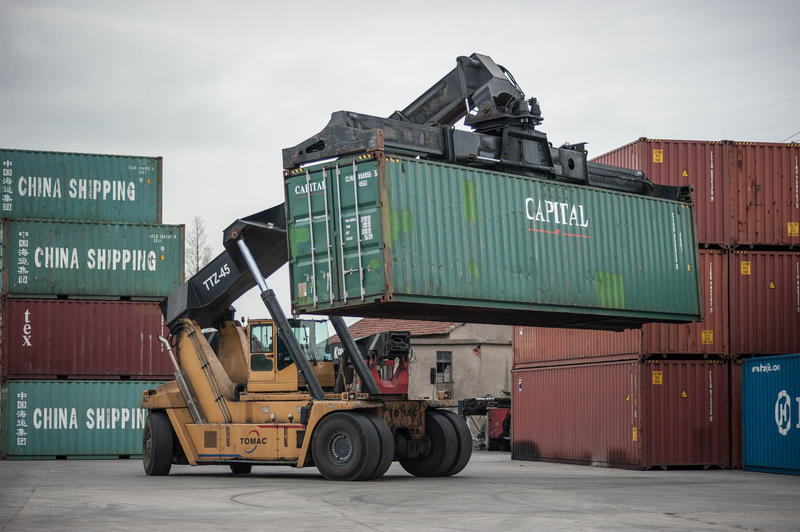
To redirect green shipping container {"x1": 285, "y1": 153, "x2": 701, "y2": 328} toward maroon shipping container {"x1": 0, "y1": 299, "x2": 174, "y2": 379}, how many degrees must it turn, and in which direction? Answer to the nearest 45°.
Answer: approximately 90° to its right

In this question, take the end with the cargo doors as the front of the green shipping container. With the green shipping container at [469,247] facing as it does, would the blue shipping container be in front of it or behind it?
behind

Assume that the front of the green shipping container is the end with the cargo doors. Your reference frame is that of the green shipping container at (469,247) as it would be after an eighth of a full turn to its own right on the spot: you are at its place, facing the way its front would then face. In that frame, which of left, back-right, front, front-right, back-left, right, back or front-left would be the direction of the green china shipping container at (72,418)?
front-right

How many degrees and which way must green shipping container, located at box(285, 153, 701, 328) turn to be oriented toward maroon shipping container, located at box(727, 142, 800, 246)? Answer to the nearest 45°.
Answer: approximately 180°

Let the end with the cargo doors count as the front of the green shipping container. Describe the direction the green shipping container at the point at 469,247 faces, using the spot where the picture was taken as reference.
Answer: facing the viewer and to the left of the viewer

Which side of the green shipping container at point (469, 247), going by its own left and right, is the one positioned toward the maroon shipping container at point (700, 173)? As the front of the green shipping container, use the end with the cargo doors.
back

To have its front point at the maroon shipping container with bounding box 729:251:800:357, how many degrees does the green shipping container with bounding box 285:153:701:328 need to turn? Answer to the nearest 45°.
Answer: approximately 180°

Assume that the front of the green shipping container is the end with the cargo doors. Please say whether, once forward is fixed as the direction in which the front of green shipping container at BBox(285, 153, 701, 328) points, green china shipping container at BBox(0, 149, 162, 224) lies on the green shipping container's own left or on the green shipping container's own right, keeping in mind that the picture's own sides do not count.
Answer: on the green shipping container's own right

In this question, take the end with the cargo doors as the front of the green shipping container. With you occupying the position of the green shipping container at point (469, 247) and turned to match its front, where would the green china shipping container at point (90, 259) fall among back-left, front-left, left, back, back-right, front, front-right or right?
right
